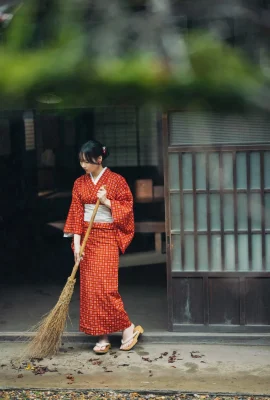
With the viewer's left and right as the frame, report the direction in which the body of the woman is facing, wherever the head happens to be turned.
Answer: facing the viewer and to the left of the viewer
